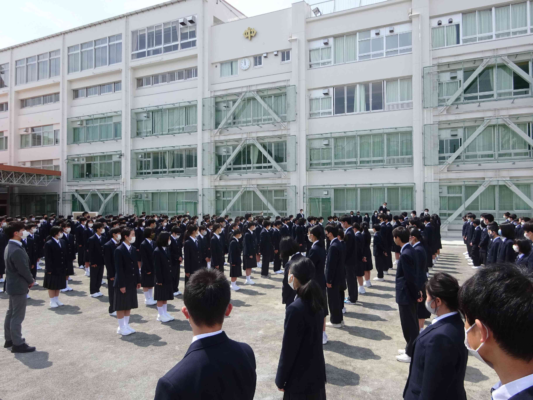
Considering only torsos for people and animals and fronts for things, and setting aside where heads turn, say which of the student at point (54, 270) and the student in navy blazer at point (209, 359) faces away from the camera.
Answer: the student in navy blazer

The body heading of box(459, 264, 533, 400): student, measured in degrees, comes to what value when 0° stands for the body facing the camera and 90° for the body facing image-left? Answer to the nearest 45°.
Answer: approximately 135°

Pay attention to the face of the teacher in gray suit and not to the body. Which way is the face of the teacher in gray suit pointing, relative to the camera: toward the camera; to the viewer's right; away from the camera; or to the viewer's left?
to the viewer's right

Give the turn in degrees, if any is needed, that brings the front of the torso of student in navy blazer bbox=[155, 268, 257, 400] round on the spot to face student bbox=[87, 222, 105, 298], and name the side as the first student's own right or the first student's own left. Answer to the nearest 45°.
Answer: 0° — they already face them

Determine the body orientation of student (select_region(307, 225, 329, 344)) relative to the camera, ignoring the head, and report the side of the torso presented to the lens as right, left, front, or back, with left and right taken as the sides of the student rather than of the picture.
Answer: left

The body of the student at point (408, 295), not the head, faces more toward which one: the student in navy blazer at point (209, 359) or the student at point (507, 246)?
the student in navy blazer

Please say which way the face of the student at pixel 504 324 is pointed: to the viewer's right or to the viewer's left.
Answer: to the viewer's left

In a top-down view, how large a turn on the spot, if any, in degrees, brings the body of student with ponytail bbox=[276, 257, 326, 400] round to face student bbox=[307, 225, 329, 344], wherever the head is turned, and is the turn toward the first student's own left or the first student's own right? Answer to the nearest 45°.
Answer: approximately 45° to the first student's own right

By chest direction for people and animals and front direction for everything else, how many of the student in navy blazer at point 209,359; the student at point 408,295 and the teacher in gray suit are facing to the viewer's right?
1

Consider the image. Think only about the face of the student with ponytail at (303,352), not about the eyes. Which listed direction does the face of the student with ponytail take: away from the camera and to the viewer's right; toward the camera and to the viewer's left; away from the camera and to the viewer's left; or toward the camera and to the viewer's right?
away from the camera and to the viewer's left

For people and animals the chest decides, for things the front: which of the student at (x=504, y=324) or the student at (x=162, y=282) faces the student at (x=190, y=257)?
the student at (x=504, y=324)
